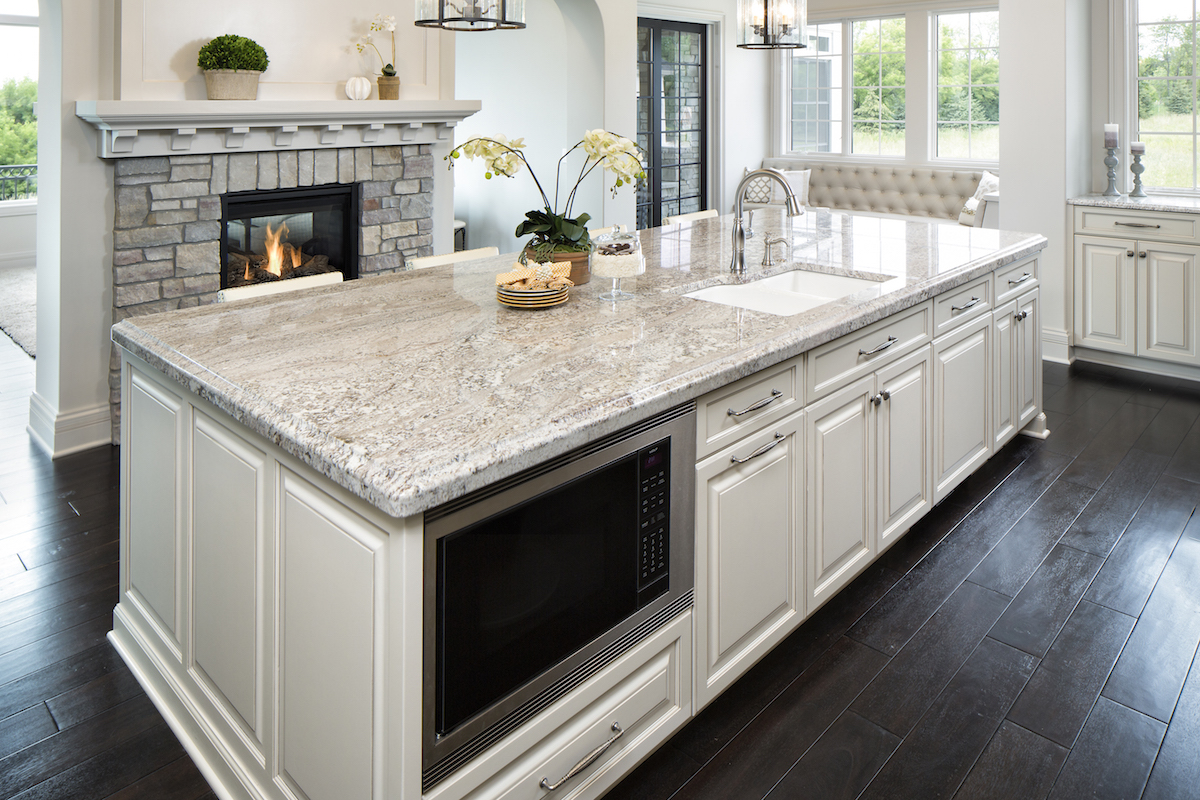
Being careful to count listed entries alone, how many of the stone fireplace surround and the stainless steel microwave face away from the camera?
0

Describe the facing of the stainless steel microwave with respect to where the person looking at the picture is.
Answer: facing the viewer and to the right of the viewer

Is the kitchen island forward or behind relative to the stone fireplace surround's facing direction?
forward

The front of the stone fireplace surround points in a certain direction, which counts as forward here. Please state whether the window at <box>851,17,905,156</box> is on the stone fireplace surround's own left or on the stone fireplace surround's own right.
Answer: on the stone fireplace surround's own left
